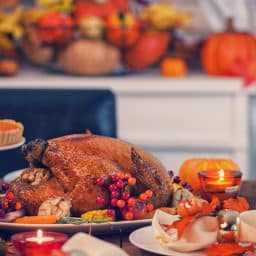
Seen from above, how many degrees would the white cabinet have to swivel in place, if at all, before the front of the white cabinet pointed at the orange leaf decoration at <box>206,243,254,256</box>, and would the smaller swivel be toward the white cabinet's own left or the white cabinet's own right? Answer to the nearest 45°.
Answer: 0° — it already faces it

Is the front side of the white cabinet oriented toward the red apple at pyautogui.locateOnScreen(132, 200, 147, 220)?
yes

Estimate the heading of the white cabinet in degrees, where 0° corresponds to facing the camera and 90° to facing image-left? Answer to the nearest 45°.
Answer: approximately 0°

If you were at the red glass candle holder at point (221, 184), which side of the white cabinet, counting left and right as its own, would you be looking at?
front

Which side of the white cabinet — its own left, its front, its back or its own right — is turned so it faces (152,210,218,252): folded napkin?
front

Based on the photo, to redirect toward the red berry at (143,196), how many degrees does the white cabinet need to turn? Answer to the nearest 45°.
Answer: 0° — it already faces it

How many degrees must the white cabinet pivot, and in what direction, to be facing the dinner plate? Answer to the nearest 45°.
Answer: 0° — it already faces it

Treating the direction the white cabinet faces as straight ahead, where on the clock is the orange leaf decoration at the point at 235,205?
The orange leaf decoration is roughly at 12 o'clock from the white cabinet.

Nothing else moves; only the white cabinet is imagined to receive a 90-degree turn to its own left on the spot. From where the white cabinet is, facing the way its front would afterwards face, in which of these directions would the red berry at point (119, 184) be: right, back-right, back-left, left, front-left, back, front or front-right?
right

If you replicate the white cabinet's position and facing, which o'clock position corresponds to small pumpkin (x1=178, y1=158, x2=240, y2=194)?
The small pumpkin is roughly at 12 o'clock from the white cabinet.

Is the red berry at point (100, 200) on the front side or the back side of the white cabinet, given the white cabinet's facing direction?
on the front side

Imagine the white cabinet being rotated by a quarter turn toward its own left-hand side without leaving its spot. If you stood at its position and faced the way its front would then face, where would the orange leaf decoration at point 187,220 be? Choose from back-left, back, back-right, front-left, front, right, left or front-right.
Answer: right
